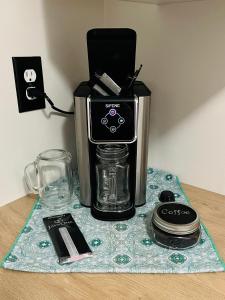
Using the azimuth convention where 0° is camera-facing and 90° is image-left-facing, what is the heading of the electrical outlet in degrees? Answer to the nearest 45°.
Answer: approximately 315°

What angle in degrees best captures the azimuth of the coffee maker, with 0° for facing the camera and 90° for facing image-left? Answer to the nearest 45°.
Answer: approximately 0°
